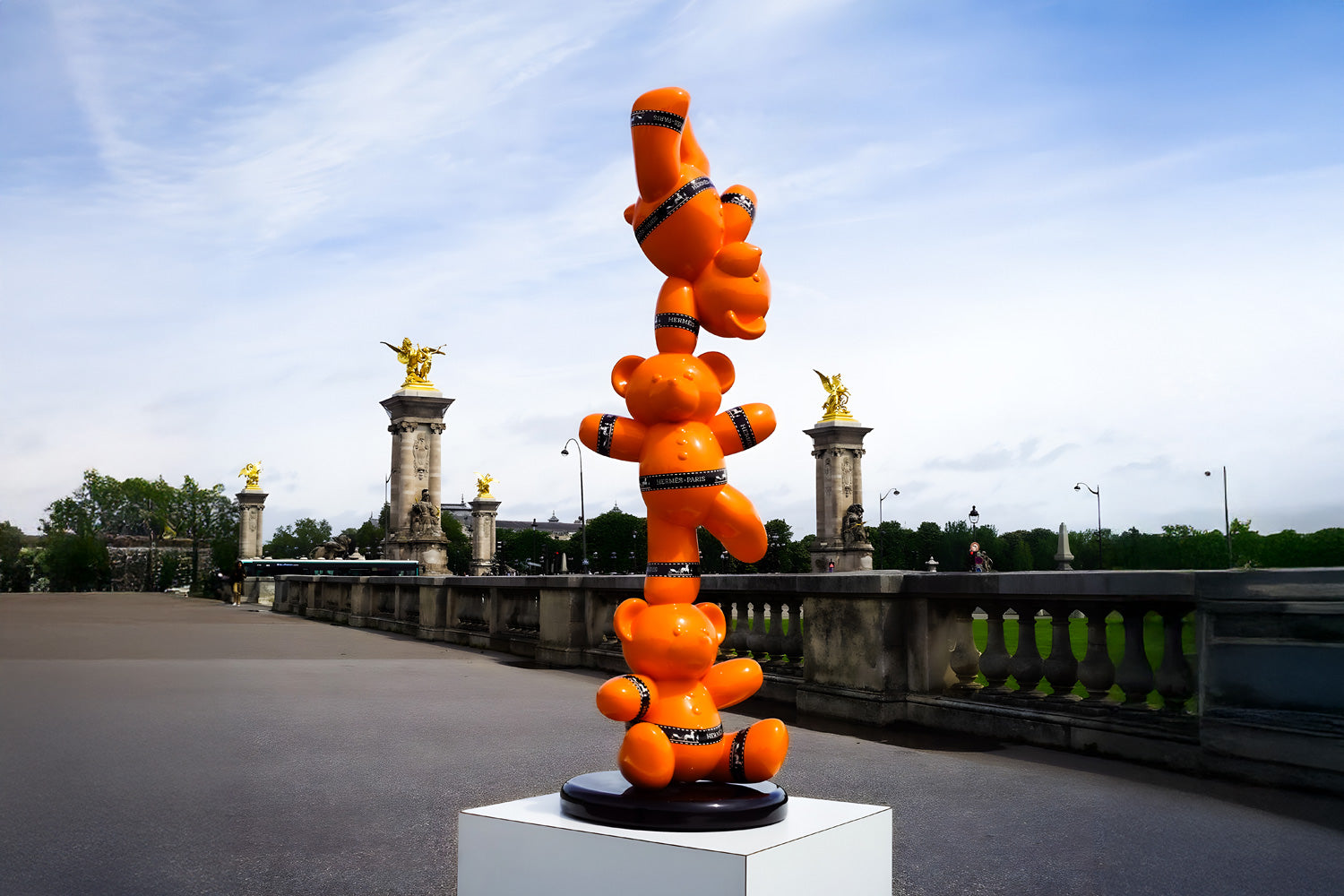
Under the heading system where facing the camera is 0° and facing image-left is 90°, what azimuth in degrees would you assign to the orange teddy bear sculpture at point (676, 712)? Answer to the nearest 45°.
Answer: approximately 315°

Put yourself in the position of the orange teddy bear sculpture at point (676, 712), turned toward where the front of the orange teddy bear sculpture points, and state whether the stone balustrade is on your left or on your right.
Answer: on your left
